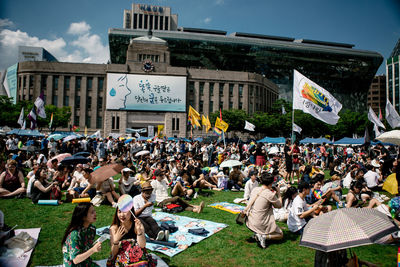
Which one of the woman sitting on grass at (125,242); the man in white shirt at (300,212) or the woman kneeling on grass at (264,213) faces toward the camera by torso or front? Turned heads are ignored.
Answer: the woman sitting on grass at (125,242)

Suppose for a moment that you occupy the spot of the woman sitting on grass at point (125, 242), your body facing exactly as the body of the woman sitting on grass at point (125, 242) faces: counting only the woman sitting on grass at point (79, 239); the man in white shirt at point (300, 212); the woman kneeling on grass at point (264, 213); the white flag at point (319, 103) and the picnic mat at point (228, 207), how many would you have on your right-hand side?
1

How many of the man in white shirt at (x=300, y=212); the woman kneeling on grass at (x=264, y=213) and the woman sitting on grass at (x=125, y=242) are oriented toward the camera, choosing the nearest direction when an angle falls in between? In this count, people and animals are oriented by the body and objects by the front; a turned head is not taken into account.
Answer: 1

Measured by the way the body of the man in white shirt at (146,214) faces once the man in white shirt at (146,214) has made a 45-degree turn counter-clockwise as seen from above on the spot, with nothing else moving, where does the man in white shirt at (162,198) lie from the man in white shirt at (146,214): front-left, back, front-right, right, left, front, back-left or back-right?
left

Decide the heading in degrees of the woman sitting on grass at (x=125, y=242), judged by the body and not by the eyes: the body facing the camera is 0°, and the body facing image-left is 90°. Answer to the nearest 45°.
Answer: approximately 0°

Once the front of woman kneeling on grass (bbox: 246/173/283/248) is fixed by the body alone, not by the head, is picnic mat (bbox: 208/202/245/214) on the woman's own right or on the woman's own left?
on the woman's own left

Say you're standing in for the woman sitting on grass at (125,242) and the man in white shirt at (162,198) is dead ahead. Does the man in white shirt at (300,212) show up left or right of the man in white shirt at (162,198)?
right

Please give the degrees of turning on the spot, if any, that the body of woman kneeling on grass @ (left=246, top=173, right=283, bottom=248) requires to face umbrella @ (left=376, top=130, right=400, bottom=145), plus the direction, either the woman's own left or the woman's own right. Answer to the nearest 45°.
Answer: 0° — they already face it

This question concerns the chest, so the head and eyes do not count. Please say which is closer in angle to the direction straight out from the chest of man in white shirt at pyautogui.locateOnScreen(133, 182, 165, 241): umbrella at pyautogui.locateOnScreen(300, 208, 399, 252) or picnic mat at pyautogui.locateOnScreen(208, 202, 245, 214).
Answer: the umbrella

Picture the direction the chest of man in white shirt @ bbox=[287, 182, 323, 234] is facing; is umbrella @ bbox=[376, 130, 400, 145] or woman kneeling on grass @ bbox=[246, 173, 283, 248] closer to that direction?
the umbrella
